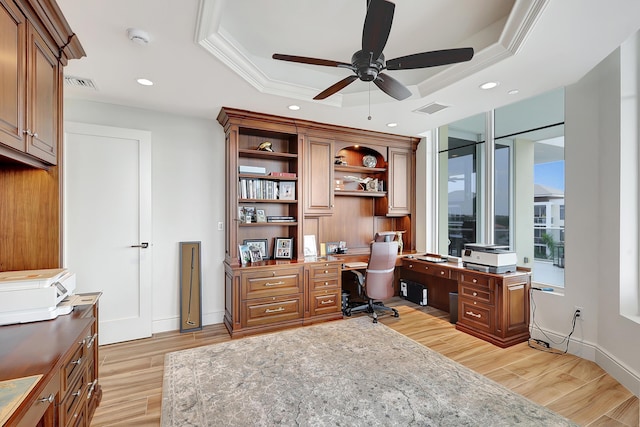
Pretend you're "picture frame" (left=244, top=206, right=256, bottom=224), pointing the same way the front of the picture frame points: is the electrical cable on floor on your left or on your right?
on your left

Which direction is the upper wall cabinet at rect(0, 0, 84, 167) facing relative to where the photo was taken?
to the viewer's right

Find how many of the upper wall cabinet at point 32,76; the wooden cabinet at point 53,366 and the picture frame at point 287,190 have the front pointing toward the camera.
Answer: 1

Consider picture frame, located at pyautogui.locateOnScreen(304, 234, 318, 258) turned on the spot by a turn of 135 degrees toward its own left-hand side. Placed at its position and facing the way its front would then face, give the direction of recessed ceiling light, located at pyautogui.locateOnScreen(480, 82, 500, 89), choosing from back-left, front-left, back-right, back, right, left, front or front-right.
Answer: right

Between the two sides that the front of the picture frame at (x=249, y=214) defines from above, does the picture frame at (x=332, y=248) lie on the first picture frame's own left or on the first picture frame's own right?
on the first picture frame's own left

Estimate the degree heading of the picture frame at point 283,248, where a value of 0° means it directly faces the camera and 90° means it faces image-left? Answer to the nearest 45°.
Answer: approximately 0°
